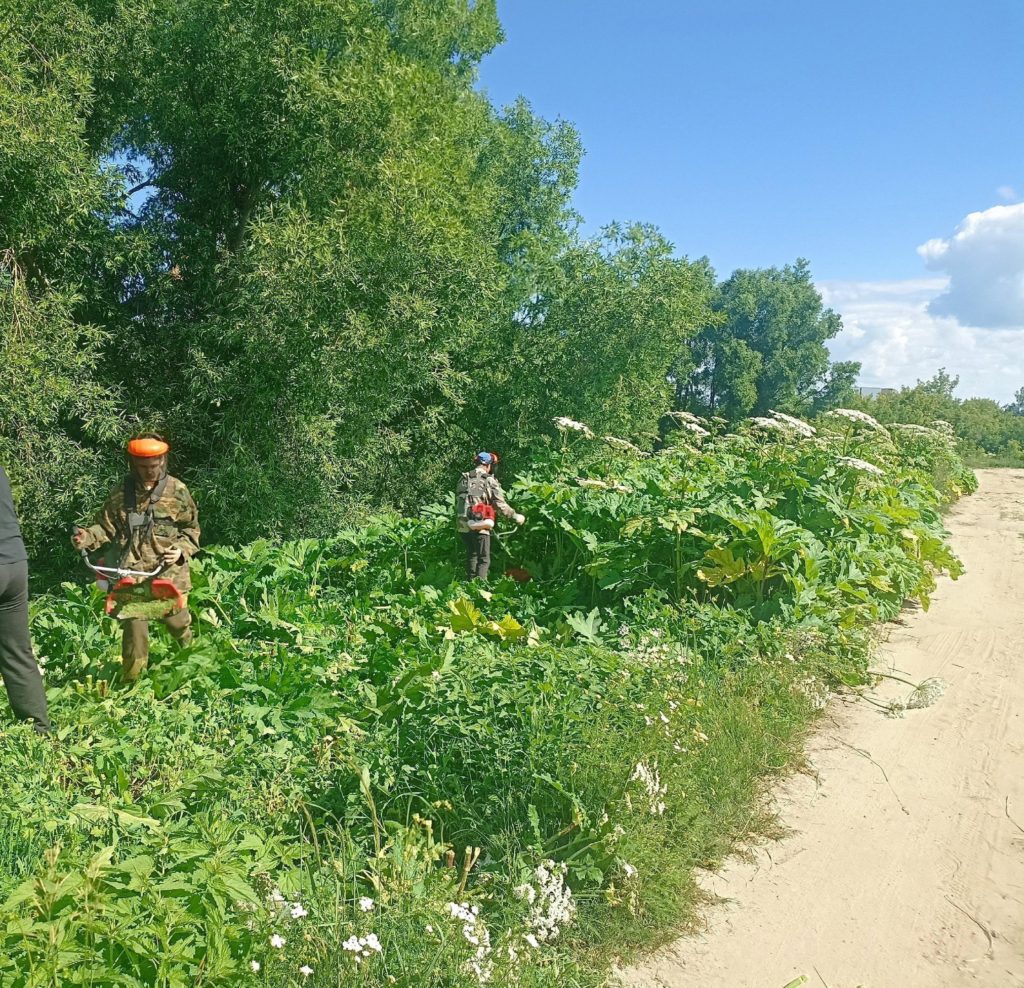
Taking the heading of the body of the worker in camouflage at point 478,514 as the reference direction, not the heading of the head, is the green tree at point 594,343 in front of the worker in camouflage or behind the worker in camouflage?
in front

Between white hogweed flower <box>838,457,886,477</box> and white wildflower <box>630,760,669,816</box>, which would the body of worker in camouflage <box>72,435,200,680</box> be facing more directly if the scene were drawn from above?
the white wildflower

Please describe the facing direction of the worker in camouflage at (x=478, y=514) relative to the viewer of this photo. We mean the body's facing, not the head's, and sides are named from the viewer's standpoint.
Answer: facing away from the viewer and to the right of the viewer

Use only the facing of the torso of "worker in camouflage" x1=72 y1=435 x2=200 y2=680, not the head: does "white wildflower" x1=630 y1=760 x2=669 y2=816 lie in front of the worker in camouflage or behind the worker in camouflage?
in front

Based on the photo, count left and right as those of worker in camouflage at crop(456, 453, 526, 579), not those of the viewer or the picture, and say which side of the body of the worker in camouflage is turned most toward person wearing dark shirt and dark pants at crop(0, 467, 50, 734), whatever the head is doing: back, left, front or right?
back

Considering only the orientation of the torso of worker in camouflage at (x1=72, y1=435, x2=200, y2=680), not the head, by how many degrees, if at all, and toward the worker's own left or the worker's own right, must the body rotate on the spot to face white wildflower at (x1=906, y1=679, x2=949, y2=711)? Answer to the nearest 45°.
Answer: approximately 45° to the worker's own left

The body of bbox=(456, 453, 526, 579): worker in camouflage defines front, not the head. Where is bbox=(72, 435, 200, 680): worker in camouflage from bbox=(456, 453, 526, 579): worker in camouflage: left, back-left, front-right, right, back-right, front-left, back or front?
back

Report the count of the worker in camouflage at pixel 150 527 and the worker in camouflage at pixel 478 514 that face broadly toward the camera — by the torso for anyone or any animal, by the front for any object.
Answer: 1

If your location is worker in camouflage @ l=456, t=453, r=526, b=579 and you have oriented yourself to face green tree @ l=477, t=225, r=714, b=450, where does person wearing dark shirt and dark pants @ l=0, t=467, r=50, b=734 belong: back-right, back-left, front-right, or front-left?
back-left

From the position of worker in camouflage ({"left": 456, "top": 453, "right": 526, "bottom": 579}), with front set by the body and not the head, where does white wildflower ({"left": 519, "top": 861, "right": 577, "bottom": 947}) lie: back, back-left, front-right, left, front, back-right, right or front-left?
back-right

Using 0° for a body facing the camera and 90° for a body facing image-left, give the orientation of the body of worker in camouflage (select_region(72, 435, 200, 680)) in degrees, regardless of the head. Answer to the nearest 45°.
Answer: approximately 0°

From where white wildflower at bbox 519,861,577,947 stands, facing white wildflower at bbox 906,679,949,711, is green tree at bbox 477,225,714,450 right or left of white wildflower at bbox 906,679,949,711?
left

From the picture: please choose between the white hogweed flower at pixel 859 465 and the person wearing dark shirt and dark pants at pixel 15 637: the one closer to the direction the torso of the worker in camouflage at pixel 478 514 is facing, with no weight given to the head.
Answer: the white hogweed flower
